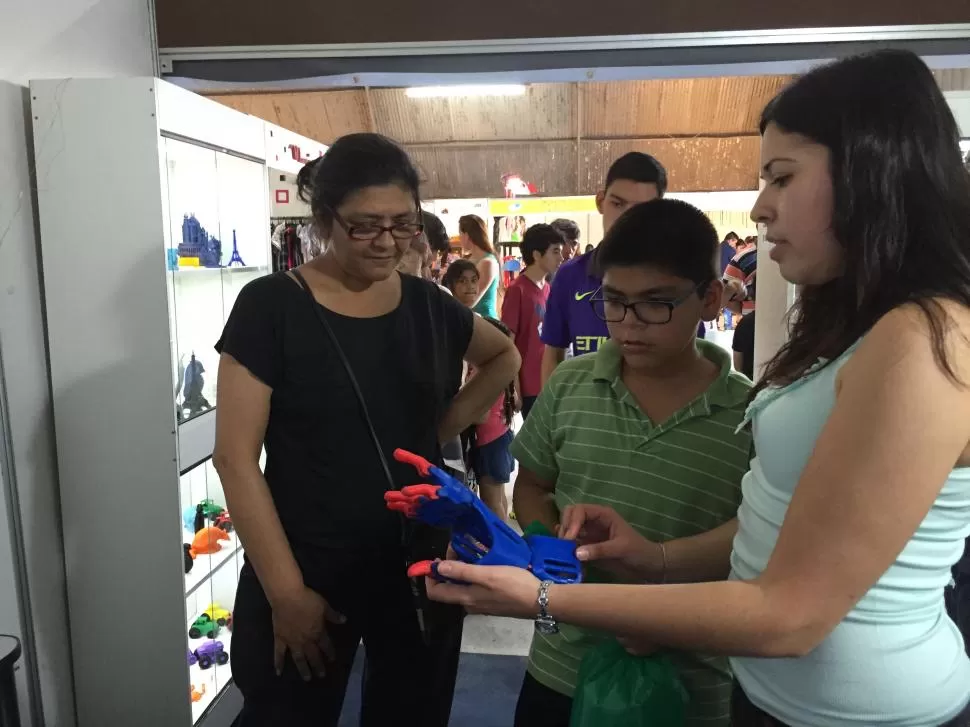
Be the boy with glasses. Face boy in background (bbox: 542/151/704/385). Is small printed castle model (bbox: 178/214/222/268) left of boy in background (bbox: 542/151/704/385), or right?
left

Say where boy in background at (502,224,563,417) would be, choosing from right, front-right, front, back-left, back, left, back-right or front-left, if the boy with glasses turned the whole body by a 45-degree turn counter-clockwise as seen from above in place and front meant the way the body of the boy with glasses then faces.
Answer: back

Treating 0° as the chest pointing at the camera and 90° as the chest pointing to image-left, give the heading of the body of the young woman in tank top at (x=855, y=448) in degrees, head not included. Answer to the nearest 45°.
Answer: approximately 90°

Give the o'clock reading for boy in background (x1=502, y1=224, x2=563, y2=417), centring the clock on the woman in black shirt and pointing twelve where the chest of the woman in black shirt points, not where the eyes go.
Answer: The boy in background is roughly at 8 o'clock from the woman in black shirt.

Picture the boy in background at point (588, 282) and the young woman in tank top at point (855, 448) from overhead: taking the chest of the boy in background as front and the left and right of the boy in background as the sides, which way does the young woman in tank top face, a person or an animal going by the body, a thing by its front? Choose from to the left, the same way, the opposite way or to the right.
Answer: to the right

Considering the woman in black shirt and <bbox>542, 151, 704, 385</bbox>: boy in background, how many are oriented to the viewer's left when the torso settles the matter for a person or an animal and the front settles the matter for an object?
0

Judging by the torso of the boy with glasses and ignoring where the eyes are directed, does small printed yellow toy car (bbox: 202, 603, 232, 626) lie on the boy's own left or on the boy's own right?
on the boy's own right

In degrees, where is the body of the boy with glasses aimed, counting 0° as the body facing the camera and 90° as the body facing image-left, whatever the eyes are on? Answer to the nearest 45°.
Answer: approximately 45°

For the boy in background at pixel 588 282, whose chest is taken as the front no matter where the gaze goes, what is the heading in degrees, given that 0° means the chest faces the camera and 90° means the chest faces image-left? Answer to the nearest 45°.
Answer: approximately 0°

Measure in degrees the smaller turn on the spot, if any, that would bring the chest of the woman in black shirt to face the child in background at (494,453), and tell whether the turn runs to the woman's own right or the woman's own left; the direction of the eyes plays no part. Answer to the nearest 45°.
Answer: approximately 135° to the woman's own left

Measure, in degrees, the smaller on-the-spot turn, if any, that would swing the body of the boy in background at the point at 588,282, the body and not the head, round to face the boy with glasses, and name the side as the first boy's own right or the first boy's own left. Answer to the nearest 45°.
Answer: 0° — they already face them

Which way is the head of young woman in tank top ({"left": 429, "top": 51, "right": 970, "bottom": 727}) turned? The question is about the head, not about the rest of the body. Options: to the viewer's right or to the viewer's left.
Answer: to the viewer's left

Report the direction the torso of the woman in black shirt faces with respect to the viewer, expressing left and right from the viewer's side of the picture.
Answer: facing the viewer and to the right of the viewer
